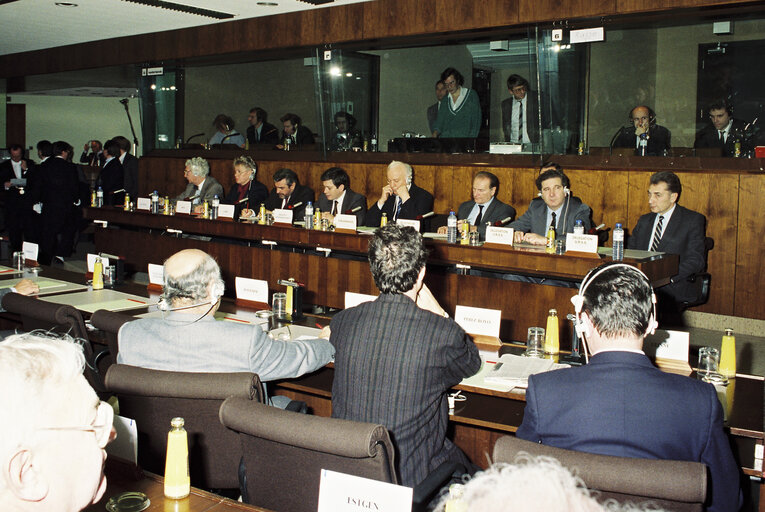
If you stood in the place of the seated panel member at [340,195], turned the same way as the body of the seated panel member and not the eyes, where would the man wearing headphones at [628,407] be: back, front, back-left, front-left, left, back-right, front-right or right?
front-left

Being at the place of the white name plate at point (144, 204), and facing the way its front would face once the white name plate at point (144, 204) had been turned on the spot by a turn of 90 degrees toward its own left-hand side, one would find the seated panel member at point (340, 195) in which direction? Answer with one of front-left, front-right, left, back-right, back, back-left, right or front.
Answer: front-right

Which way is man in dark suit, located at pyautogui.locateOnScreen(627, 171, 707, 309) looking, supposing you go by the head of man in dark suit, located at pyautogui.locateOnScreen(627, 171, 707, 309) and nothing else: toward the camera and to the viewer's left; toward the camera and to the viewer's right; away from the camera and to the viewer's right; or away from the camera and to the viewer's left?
toward the camera and to the viewer's left

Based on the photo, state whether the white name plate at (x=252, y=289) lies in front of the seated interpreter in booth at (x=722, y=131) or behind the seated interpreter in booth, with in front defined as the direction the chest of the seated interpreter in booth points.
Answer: in front

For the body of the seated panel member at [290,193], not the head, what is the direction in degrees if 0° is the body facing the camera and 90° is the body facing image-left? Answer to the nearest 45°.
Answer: approximately 45°

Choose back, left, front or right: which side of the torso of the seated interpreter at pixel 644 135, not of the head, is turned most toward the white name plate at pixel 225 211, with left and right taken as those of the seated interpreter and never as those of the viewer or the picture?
right

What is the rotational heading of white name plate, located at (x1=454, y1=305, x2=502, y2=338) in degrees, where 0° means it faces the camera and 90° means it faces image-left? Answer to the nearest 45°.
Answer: approximately 0°

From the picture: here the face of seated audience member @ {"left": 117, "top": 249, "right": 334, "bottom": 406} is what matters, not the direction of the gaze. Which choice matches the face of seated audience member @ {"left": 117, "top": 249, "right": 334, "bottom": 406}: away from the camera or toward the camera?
away from the camera

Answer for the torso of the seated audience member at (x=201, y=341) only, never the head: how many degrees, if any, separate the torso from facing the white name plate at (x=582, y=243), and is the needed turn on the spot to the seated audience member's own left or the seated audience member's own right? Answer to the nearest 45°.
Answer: approximately 45° to the seated audience member's own right

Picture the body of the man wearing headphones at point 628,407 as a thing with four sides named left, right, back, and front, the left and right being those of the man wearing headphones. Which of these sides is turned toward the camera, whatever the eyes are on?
back
